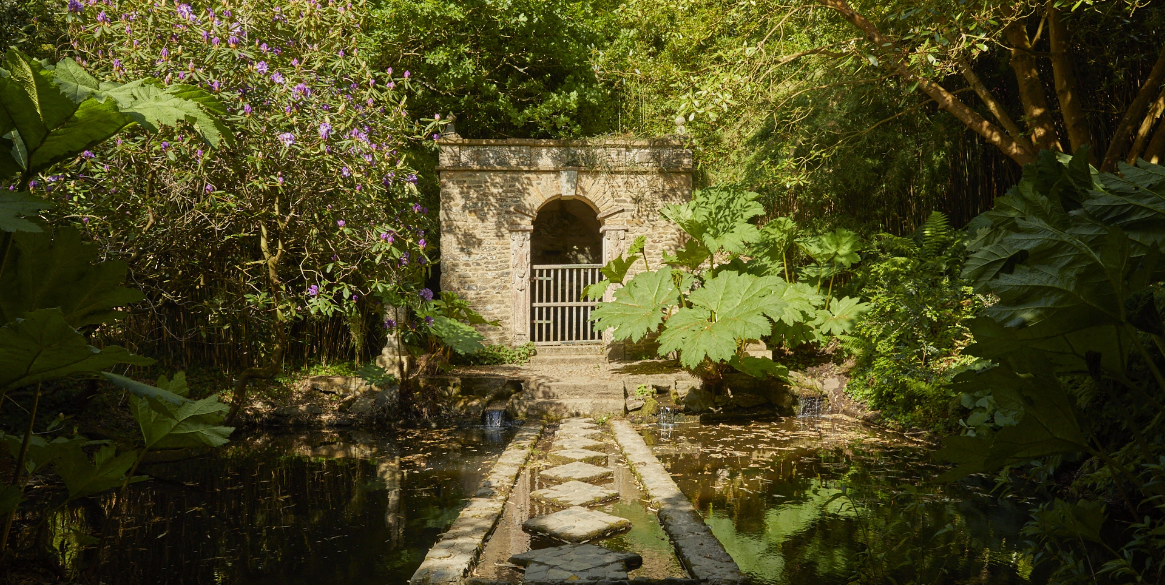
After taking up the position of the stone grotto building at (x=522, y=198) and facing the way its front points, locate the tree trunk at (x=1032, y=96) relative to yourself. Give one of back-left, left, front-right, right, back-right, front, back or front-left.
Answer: front-left

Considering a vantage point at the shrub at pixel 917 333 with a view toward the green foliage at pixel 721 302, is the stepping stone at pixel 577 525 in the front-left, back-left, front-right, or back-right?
front-left

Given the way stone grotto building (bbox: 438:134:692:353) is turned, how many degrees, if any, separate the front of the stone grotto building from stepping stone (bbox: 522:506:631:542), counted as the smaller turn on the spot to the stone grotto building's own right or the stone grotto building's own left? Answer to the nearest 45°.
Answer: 0° — it already faces it

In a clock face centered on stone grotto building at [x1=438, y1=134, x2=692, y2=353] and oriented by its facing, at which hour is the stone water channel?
The stone water channel is roughly at 12 o'clock from the stone grotto building.

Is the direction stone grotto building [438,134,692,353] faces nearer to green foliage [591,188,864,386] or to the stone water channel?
the stone water channel

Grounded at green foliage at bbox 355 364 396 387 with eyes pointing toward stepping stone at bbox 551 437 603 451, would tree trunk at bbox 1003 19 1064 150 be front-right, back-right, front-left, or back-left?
front-left

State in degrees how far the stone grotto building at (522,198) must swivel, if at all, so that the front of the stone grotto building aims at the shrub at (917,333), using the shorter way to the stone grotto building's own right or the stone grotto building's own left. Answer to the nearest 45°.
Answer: approximately 45° to the stone grotto building's own left

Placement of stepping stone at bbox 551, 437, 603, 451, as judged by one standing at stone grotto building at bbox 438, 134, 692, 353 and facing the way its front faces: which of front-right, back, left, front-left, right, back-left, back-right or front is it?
front

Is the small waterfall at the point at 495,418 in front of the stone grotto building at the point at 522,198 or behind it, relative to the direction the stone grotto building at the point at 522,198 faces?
in front

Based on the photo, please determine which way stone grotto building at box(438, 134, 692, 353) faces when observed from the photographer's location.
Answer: facing the viewer

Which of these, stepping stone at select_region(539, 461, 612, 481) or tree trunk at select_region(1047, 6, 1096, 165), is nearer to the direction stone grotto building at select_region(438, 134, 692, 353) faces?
the stepping stone

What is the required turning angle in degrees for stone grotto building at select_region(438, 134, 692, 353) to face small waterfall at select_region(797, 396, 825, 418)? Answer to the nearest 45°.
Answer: approximately 45° to its left

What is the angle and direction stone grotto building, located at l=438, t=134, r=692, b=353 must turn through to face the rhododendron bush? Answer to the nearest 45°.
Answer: approximately 45° to its right
